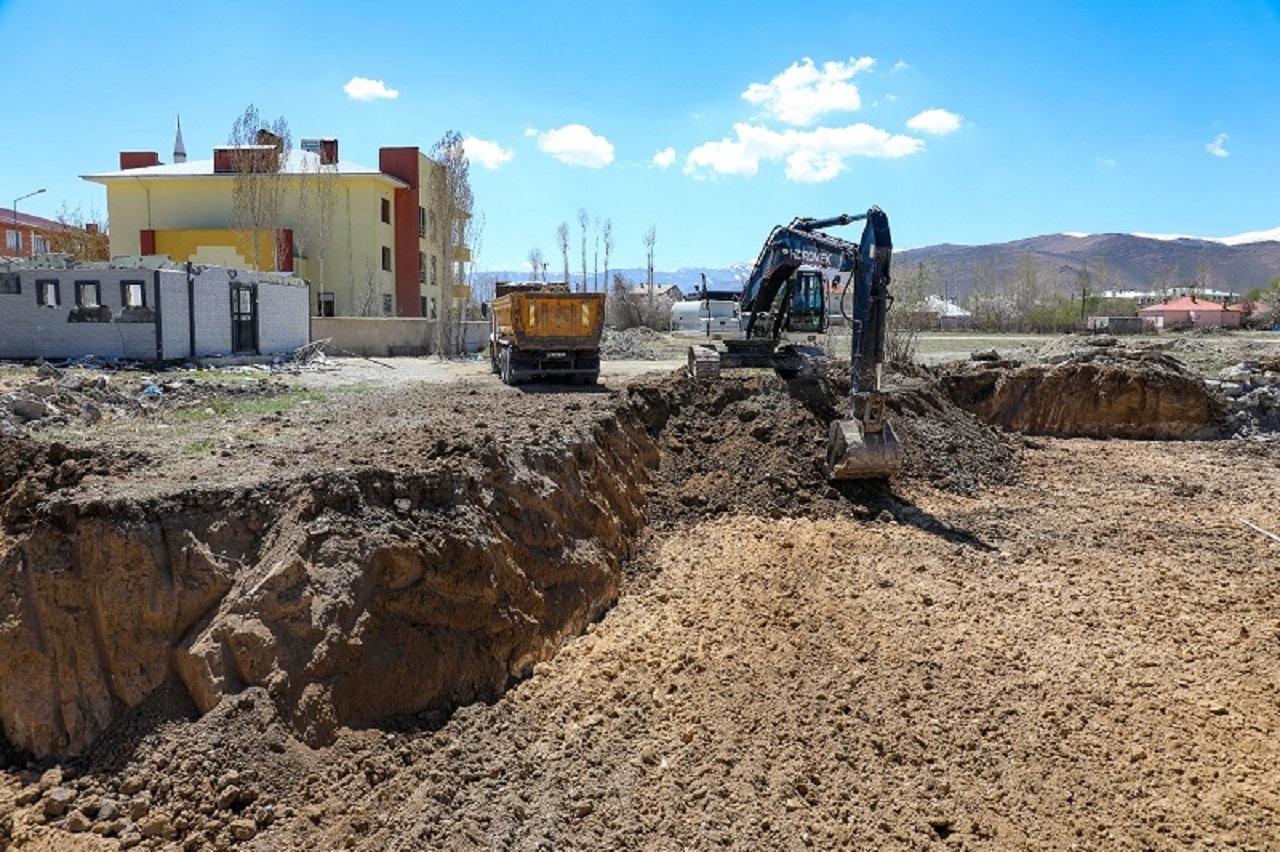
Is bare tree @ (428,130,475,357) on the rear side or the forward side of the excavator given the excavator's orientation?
on the rear side

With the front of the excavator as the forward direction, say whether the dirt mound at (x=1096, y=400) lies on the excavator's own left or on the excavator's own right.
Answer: on the excavator's own left

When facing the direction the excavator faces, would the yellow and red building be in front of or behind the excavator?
behind

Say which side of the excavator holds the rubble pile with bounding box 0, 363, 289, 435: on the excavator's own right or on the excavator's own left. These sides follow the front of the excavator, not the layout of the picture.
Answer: on the excavator's own right

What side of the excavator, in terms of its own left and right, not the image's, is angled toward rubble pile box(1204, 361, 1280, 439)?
left

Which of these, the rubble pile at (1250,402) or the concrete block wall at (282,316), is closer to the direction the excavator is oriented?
the rubble pile
